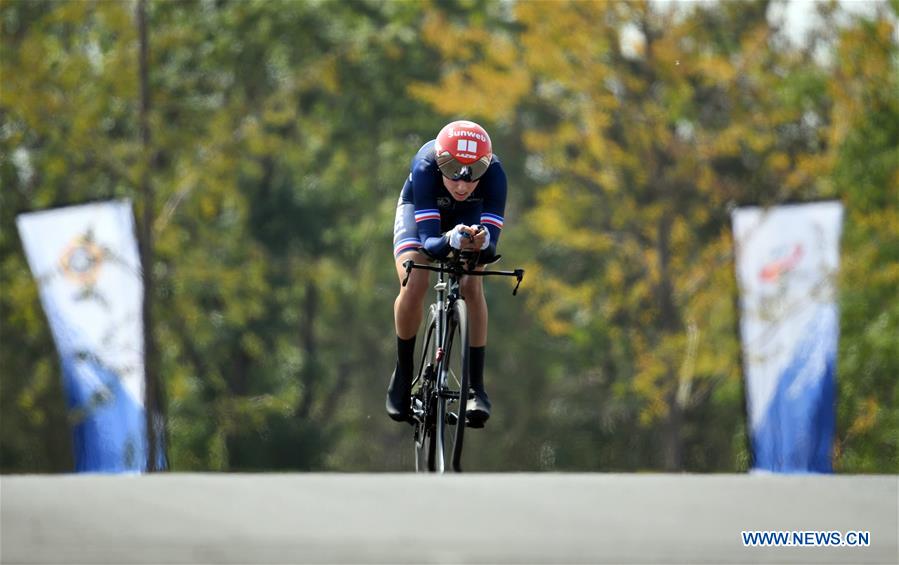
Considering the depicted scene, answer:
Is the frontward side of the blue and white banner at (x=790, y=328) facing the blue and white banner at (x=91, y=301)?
no

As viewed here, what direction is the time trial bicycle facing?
toward the camera

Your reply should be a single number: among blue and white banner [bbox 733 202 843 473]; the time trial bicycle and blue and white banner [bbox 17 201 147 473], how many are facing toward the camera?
3

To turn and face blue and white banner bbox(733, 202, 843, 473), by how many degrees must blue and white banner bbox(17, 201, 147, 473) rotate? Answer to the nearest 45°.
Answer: approximately 90° to its left

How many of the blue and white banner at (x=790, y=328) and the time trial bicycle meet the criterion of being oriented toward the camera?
2

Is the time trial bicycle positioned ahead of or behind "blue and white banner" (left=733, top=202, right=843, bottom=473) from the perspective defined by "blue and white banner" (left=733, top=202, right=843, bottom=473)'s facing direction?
ahead

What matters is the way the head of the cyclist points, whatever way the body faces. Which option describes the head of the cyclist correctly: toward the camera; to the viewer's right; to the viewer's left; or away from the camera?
toward the camera

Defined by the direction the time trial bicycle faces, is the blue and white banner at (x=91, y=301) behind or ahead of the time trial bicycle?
behind

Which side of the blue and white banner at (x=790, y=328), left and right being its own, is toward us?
front

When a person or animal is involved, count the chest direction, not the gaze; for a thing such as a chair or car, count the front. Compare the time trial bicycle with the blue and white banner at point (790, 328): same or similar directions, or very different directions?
same or similar directions

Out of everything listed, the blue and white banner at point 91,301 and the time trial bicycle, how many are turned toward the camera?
2
